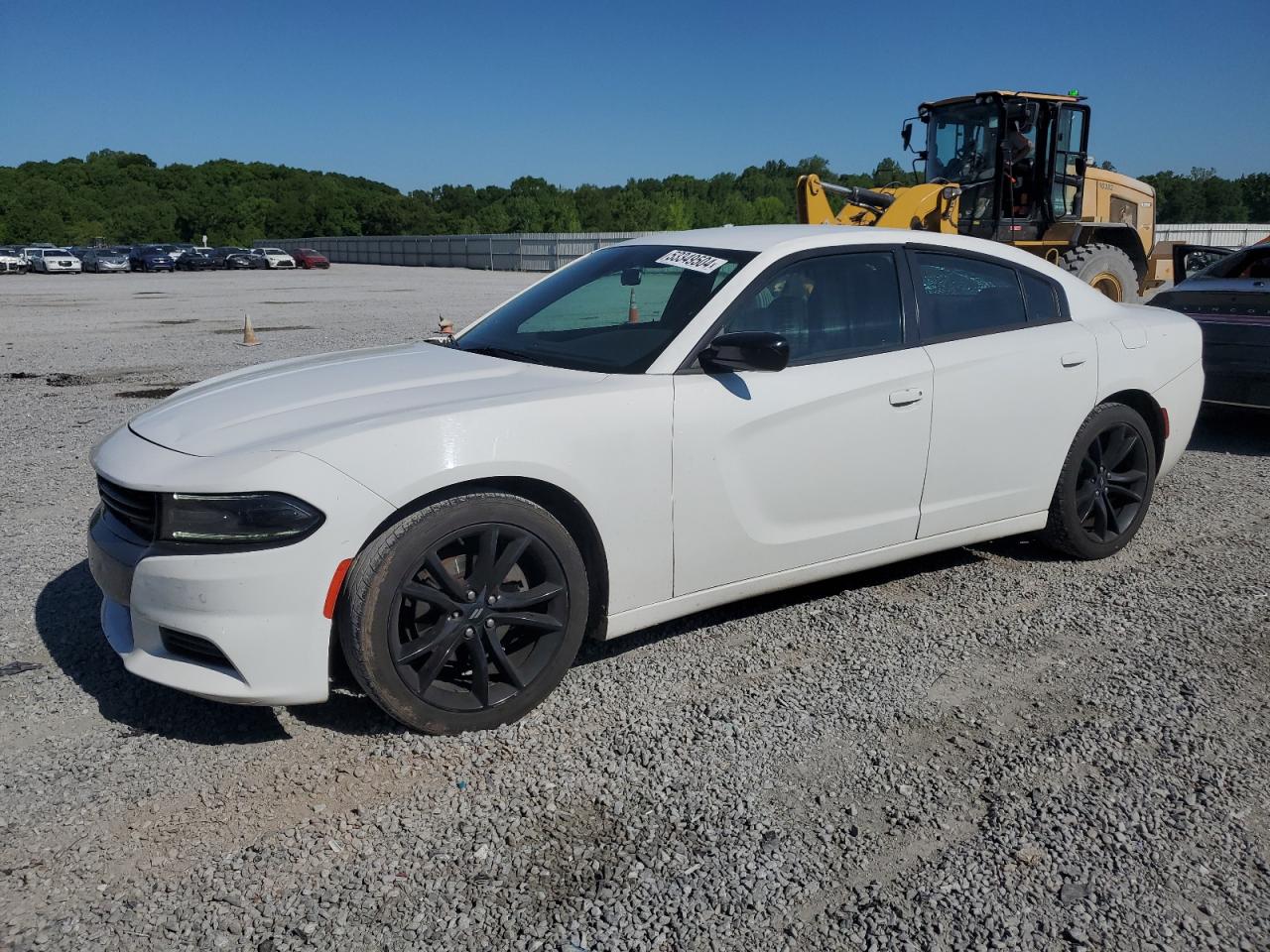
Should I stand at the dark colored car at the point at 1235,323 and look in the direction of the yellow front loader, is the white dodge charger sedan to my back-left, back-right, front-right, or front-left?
back-left

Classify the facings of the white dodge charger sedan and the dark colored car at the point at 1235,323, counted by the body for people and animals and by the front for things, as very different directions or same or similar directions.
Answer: very different directions

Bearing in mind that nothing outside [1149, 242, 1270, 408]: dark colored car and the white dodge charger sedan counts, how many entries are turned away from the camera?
1

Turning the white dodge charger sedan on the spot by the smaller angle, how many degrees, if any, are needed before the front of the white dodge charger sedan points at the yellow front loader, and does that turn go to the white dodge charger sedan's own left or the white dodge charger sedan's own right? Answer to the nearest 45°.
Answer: approximately 180°

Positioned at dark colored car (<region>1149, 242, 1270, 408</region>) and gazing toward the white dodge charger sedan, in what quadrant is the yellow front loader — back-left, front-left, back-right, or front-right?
back-right

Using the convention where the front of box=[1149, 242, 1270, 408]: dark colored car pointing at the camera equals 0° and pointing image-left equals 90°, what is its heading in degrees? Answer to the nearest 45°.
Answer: approximately 180°

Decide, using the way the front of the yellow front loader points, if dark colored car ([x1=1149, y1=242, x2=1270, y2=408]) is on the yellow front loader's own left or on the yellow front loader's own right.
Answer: on the yellow front loader's own left

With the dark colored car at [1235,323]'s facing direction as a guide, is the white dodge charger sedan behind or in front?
behind

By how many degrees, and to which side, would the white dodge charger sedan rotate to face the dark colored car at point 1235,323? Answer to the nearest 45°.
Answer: approximately 180°

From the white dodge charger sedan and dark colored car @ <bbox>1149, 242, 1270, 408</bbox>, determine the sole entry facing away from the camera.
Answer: the dark colored car

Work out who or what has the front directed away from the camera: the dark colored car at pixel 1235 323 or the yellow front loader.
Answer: the dark colored car
